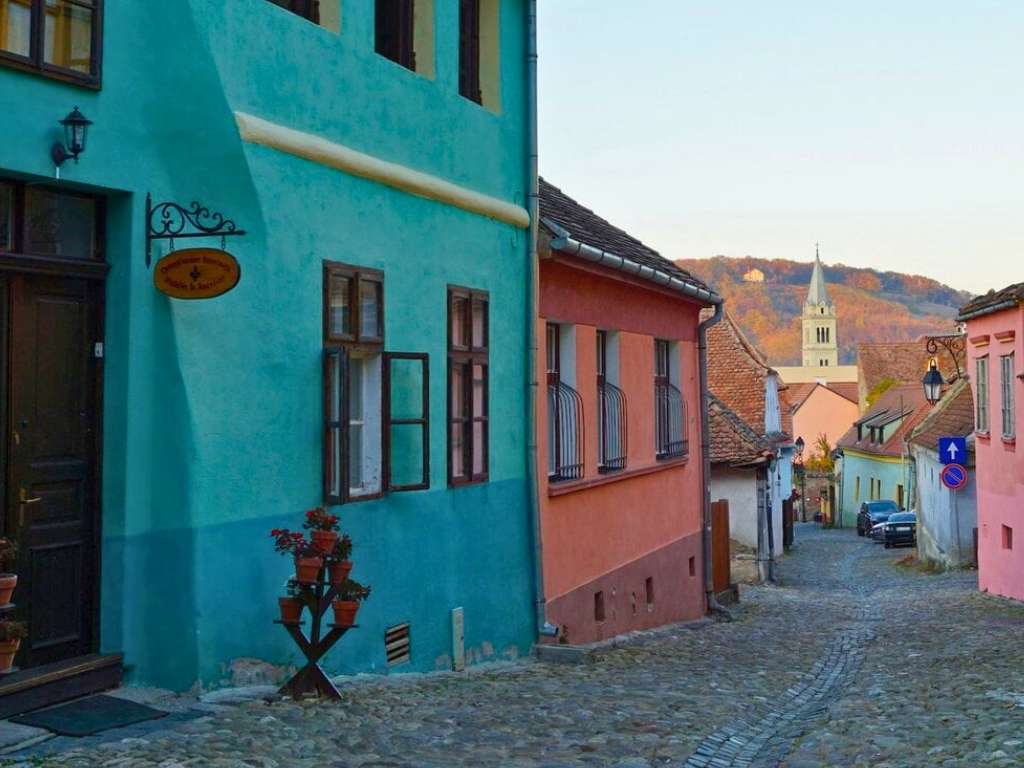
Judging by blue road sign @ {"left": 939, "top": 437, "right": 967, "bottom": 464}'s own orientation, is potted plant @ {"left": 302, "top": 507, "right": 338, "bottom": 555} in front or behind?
in front

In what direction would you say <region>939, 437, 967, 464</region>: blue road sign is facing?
toward the camera

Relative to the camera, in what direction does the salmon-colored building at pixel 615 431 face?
facing the viewer and to the right of the viewer

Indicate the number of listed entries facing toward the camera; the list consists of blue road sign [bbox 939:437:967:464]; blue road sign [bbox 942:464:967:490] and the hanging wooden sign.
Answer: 3

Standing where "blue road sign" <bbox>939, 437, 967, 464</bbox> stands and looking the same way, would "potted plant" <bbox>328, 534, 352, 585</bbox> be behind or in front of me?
in front

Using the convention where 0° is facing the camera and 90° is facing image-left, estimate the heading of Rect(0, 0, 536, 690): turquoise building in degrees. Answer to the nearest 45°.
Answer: approximately 315°

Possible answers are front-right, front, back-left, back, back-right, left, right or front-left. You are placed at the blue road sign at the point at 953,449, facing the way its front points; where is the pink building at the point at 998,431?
front

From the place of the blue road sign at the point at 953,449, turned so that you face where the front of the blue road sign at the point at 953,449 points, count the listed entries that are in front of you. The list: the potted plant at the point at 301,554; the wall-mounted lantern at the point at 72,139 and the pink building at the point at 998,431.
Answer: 3

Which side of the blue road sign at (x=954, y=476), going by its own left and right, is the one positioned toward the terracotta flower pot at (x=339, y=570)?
front

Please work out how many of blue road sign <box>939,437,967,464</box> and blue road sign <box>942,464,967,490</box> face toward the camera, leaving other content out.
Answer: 2
